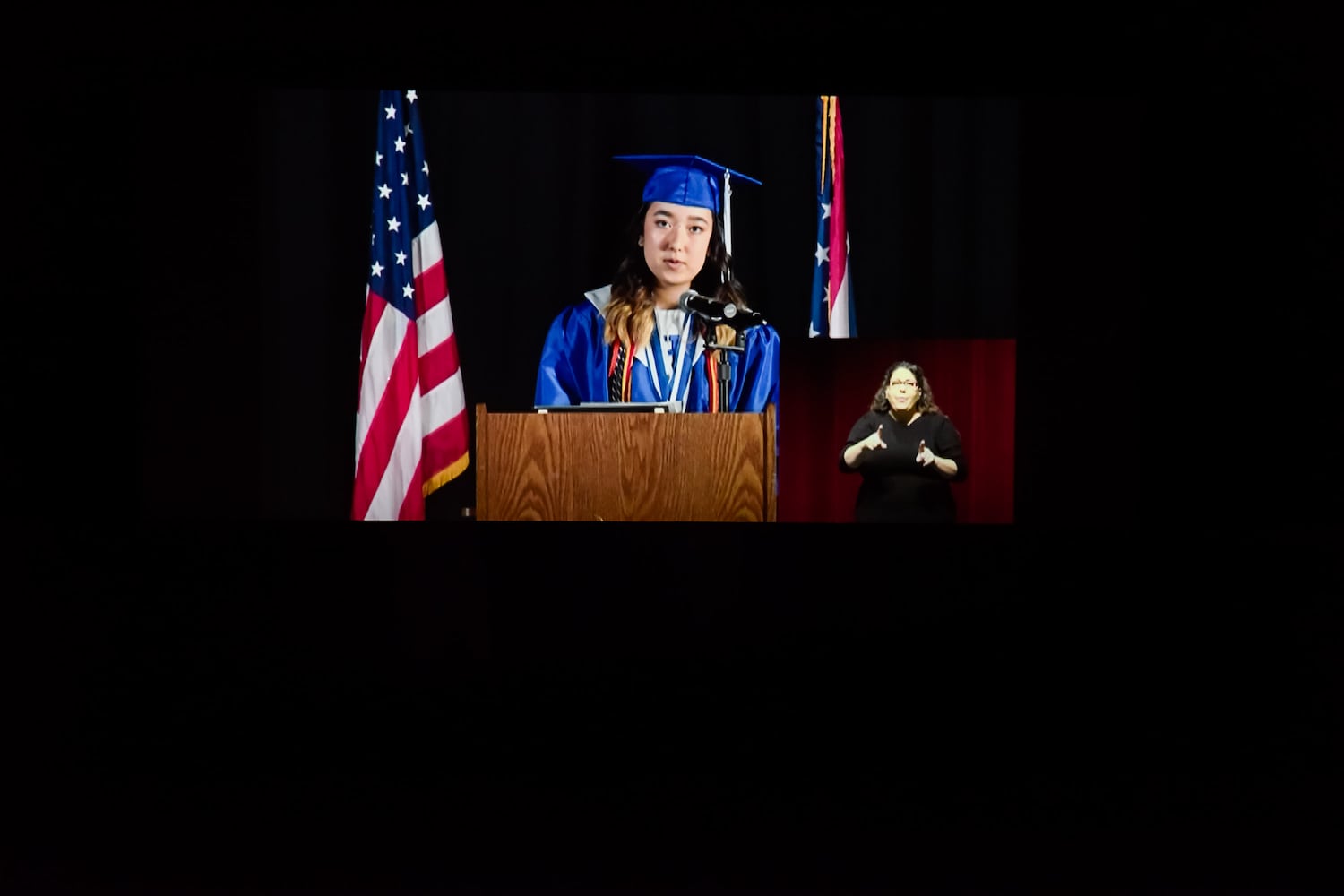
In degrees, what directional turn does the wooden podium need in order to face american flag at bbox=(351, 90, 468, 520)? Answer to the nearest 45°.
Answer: approximately 135° to its right

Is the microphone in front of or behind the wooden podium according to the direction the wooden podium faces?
behind
